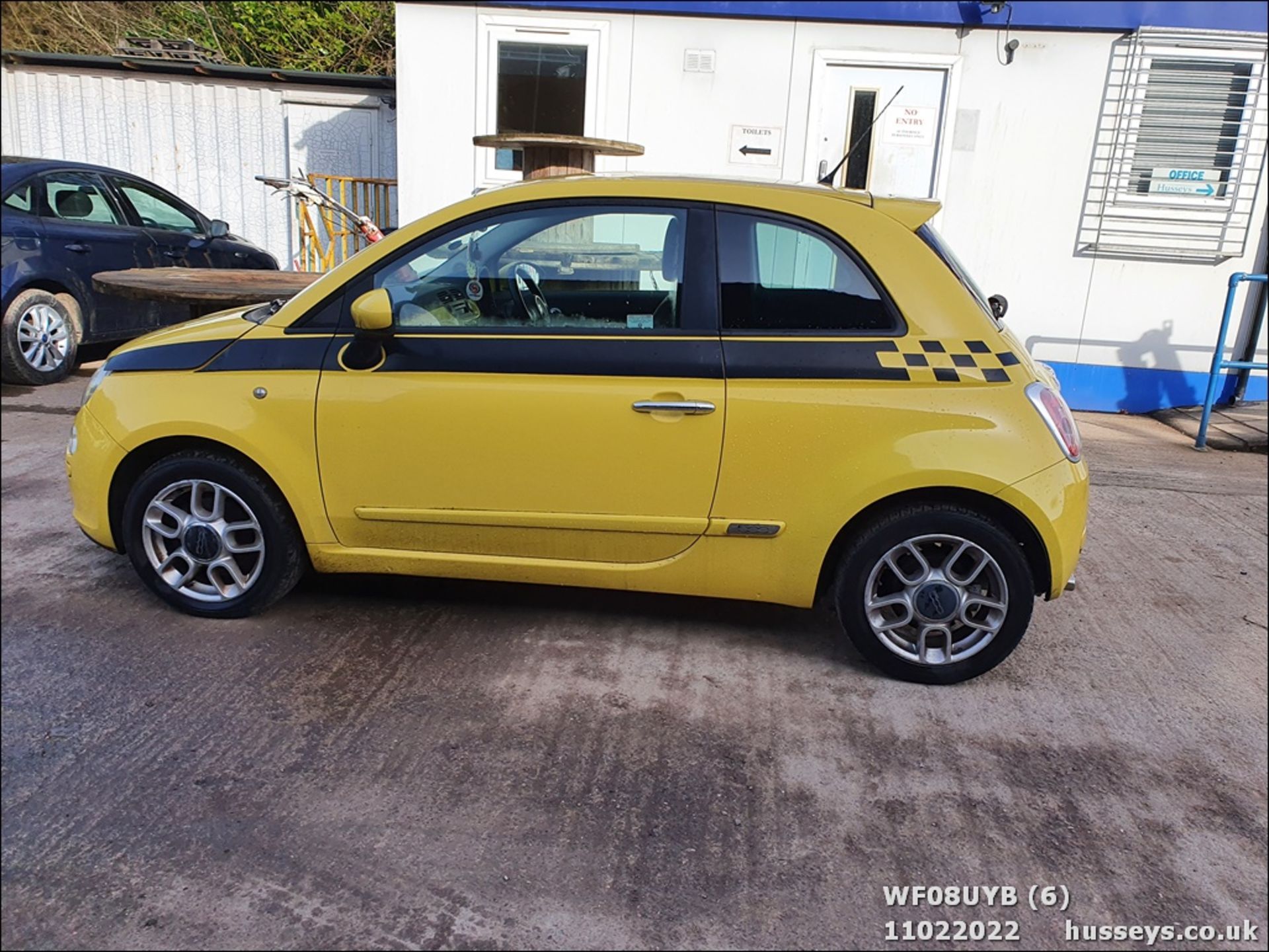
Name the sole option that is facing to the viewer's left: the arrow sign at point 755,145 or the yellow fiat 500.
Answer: the yellow fiat 500

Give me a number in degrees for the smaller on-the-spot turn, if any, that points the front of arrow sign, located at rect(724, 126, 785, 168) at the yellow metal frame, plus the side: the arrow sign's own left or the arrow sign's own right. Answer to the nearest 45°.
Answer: approximately 90° to the arrow sign's own right

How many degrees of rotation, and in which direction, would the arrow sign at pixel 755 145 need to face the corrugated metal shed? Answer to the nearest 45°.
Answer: approximately 90° to its right

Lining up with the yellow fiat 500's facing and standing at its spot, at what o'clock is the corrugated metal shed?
The corrugated metal shed is roughly at 2 o'clock from the yellow fiat 500.

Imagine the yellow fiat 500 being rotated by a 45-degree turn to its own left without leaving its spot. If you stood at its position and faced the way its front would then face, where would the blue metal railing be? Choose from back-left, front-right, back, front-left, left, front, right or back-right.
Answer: back

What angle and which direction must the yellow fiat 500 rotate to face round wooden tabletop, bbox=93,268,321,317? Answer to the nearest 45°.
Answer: approximately 45° to its right

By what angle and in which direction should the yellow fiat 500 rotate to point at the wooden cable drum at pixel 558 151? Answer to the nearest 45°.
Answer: approximately 90° to its right

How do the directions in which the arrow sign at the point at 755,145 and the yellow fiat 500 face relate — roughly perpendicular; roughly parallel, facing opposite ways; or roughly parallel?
roughly perpendicular

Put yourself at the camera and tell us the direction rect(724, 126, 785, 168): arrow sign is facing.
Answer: facing the viewer

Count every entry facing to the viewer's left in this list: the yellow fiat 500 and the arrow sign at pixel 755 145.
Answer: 1

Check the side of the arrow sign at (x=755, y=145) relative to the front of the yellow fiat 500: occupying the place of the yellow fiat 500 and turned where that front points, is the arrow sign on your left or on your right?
on your right

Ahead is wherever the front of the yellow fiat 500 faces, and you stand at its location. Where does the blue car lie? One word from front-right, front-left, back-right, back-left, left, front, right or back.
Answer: front-right

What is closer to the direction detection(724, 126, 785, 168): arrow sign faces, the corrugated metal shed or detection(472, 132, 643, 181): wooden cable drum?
the wooden cable drum

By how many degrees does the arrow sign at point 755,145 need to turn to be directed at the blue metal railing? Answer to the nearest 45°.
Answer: approximately 90° to its left

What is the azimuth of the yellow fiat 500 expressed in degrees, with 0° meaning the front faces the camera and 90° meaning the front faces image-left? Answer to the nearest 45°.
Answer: approximately 90°

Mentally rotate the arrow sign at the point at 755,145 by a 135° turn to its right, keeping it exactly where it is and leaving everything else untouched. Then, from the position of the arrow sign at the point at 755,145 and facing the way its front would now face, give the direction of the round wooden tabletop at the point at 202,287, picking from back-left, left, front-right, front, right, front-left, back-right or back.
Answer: left
